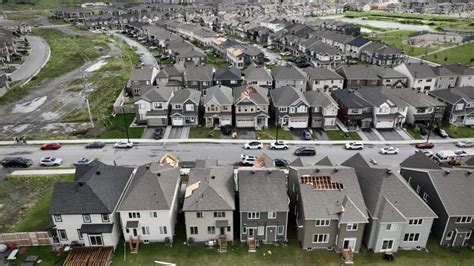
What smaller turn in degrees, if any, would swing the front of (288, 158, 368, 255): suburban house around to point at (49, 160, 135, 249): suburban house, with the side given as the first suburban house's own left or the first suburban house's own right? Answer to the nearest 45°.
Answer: approximately 90° to the first suburban house's own left

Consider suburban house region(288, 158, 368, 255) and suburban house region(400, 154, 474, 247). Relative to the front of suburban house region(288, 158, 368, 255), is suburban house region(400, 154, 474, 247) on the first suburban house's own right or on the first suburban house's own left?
on the first suburban house's own right

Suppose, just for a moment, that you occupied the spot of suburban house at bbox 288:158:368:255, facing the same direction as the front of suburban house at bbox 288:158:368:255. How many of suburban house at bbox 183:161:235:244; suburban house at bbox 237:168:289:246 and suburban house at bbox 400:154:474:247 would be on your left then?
2

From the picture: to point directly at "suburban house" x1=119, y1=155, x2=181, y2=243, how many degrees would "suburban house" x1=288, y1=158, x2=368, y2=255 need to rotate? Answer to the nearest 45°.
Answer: approximately 90° to its left

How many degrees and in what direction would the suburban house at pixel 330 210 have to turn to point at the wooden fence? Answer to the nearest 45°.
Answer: approximately 90° to its left

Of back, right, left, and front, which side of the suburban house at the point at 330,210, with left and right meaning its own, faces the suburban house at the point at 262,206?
left

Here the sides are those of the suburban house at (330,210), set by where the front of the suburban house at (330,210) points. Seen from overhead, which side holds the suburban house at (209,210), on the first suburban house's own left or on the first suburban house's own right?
on the first suburban house's own left

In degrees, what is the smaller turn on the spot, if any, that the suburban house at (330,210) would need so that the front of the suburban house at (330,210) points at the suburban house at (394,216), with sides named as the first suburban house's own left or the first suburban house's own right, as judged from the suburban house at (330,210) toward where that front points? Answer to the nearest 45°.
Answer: approximately 90° to the first suburban house's own right

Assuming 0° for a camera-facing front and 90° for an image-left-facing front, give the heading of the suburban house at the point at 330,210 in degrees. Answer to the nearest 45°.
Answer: approximately 180°
